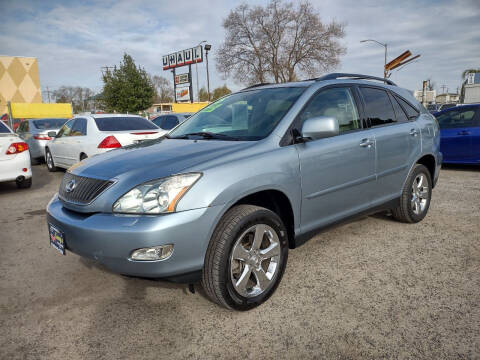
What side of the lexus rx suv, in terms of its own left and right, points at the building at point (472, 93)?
back

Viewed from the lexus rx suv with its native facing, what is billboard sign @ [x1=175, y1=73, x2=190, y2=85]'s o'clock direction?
The billboard sign is roughly at 4 o'clock from the lexus rx suv.

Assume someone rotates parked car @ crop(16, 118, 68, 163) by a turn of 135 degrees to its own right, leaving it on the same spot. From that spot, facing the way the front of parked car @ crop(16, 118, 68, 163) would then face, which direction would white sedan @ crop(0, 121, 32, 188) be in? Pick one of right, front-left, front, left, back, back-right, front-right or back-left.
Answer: right

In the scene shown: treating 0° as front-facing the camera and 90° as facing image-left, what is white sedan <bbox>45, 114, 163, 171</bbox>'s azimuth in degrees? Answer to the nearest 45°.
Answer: approximately 135°

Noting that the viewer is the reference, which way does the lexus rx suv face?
facing the viewer and to the left of the viewer

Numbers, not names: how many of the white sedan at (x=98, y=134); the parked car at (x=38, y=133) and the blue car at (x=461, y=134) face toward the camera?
0

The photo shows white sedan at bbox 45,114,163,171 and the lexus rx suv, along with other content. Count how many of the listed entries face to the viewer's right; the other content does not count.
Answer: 0

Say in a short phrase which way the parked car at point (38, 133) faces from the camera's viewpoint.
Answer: facing away from the viewer and to the left of the viewer

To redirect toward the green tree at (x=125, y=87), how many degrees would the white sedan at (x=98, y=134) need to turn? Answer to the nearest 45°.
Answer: approximately 45° to its right

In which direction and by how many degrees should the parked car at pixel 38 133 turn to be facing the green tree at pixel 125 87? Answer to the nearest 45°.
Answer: approximately 45° to its right

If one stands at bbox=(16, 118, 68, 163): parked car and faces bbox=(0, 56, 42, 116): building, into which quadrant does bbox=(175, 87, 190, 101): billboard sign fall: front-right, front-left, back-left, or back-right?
front-right

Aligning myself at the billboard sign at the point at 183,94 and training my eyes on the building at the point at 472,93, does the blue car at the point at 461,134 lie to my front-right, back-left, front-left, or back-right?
front-right

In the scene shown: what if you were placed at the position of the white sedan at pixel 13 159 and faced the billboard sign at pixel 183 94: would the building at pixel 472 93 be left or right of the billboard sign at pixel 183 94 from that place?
right
